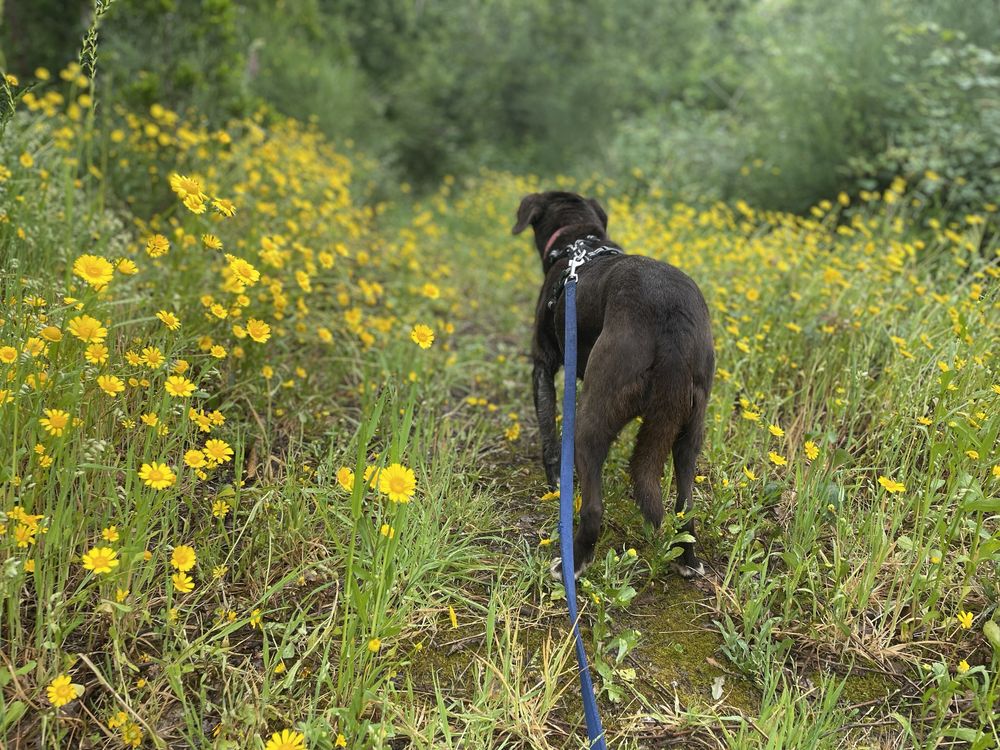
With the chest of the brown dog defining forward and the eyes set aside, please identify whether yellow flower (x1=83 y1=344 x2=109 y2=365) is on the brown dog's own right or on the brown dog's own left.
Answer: on the brown dog's own left

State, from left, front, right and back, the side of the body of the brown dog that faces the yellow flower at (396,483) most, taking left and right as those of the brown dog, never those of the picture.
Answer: left

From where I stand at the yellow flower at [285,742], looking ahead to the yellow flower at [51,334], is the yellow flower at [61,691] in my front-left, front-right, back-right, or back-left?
front-left

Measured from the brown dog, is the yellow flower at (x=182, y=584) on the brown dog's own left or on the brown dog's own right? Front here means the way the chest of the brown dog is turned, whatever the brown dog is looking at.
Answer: on the brown dog's own left

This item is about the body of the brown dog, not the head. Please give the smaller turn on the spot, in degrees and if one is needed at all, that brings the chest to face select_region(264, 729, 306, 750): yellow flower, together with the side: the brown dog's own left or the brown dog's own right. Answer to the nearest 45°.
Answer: approximately 90° to the brown dog's own left

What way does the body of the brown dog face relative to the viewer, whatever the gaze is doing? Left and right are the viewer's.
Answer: facing away from the viewer and to the left of the viewer

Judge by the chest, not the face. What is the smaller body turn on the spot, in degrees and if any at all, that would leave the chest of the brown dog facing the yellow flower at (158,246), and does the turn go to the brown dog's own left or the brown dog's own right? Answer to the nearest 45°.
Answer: approximately 45° to the brown dog's own left

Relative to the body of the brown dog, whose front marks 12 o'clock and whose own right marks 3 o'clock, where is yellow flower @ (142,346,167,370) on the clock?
The yellow flower is roughly at 10 o'clock from the brown dog.

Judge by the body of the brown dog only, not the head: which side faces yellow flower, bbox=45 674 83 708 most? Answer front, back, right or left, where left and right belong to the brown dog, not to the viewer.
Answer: left

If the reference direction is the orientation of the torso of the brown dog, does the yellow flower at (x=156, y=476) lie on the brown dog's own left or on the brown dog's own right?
on the brown dog's own left

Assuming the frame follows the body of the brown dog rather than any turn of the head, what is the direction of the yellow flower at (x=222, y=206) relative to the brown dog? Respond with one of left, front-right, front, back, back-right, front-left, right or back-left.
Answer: front-left

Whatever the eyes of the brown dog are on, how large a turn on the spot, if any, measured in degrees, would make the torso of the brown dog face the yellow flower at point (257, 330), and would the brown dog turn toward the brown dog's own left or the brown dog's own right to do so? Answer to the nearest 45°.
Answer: approximately 45° to the brown dog's own left
